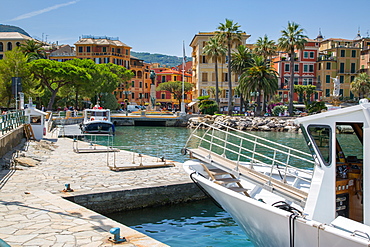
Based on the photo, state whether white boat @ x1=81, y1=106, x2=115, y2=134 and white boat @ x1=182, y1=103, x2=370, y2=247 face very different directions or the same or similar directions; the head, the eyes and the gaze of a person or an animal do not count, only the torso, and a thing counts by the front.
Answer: very different directions

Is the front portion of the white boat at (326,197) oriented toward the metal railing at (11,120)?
yes

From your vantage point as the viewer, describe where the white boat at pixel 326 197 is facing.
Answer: facing away from the viewer and to the left of the viewer

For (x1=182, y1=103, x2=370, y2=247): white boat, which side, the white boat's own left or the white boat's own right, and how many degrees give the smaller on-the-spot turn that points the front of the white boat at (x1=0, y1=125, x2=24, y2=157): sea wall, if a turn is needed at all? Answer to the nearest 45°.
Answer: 0° — it already faces it

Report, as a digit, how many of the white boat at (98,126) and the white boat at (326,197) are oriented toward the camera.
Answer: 1

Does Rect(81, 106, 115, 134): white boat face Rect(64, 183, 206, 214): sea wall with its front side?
yes

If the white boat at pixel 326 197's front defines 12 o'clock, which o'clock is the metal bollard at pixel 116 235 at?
The metal bollard is roughly at 10 o'clock from the white boat.

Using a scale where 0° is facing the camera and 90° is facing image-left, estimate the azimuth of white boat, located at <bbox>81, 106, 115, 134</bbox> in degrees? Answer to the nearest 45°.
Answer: approximately 0°

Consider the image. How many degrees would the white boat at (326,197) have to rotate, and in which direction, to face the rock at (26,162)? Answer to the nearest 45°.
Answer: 0° — it already faces it
